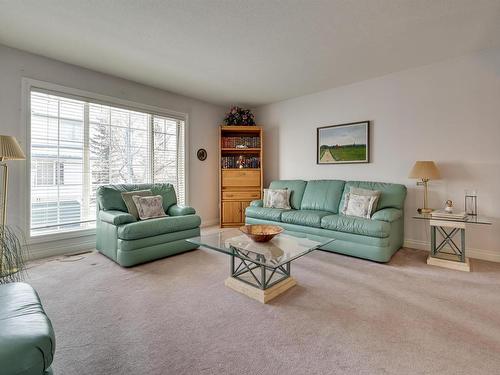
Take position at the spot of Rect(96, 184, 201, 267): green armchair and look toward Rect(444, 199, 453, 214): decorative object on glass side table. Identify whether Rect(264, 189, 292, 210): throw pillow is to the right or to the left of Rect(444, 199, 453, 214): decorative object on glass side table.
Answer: left

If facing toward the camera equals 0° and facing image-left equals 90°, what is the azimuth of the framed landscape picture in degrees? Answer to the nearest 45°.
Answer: approximately 45°

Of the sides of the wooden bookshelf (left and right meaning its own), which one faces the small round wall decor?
right

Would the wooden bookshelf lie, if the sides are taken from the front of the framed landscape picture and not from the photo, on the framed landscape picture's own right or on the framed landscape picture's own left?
on the framed landscape picture's own right

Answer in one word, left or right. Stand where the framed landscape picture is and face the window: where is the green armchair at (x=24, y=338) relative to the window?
left

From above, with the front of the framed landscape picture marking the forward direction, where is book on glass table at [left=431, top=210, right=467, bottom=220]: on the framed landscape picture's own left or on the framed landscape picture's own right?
on the framed landscape picture's own left

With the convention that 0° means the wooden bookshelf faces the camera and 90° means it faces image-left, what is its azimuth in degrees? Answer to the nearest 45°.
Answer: approximately 0°
